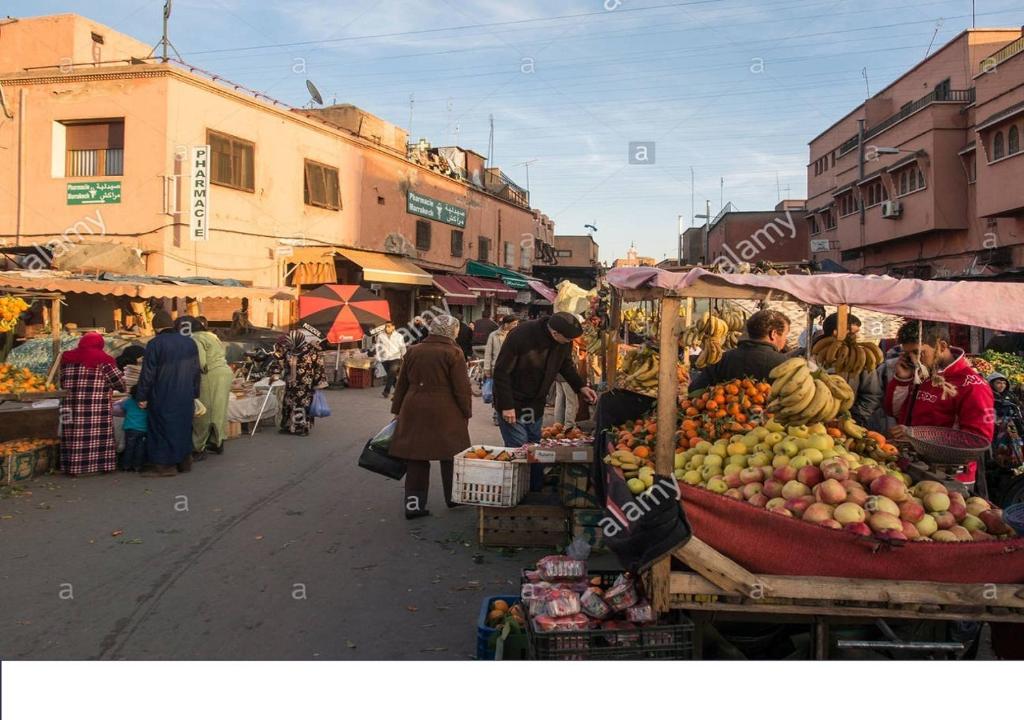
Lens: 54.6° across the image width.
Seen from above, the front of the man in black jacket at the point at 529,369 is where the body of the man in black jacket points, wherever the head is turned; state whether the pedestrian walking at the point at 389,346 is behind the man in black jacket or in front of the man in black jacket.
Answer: behind

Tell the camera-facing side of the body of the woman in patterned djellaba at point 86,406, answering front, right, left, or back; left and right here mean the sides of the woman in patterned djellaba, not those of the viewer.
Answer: back

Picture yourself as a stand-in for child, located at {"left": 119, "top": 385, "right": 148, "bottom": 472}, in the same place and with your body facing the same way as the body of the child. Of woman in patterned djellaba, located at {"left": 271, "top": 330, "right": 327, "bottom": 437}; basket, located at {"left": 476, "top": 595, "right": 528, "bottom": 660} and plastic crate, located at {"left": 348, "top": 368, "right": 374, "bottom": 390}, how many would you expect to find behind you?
1

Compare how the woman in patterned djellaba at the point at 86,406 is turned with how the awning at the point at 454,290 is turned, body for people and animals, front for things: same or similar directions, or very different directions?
very different directions

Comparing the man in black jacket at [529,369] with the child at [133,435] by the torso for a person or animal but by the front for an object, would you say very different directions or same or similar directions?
very different directions

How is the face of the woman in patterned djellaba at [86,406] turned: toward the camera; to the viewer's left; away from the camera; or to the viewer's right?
away from the camera

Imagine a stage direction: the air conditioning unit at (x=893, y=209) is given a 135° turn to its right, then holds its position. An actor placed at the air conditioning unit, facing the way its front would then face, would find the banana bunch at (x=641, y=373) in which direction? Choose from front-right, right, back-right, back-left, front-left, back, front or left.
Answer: back

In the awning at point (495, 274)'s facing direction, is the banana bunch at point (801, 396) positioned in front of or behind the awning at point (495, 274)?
in front

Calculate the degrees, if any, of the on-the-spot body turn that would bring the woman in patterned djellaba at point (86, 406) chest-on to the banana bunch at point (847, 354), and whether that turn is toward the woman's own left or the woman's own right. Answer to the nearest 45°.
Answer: approximately 135° to the woman's own right

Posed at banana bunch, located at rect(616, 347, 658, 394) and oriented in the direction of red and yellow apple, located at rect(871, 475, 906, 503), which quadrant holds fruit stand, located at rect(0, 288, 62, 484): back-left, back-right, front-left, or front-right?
back-right
